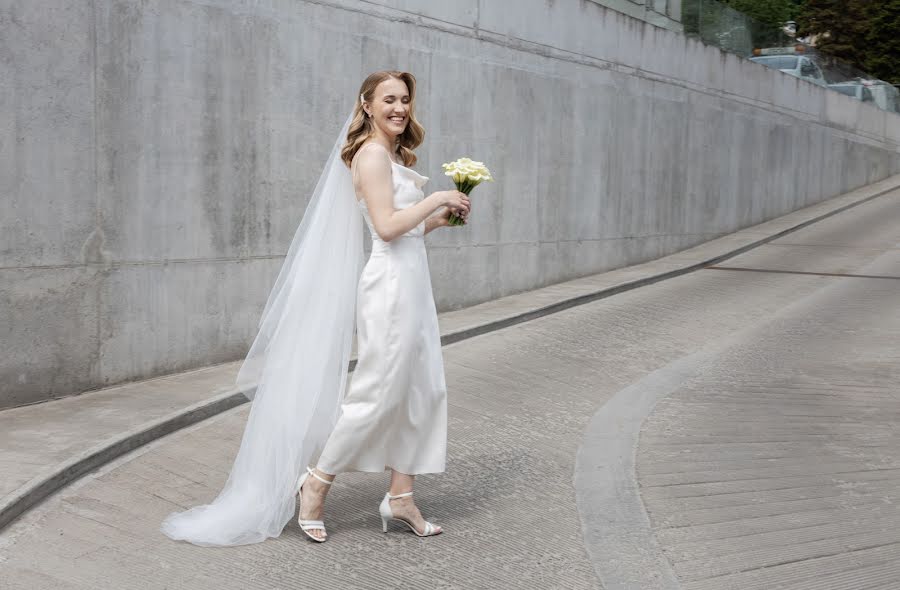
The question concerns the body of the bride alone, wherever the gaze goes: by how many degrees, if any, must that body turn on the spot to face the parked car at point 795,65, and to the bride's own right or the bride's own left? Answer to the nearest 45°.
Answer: approximately 45° to the bride's own left

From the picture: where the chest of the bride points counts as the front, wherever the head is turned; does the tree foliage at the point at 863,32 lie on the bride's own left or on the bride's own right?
on the bride's own left

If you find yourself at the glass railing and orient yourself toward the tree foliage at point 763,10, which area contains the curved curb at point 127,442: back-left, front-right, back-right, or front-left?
back-left

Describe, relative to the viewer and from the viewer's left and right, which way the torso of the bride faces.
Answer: facing to the right of the viewer

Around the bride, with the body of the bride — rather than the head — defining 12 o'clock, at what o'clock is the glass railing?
The glass railing is roughly at 10 o'clock from the bride.

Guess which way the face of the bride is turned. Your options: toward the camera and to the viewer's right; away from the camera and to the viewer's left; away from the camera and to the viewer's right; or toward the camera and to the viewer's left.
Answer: toward the camera and to the viewer's right

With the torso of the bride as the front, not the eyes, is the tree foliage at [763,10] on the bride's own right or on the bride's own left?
on the bride's own left

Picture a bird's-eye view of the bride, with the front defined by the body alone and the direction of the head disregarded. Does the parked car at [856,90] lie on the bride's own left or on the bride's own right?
on the bride's own left
